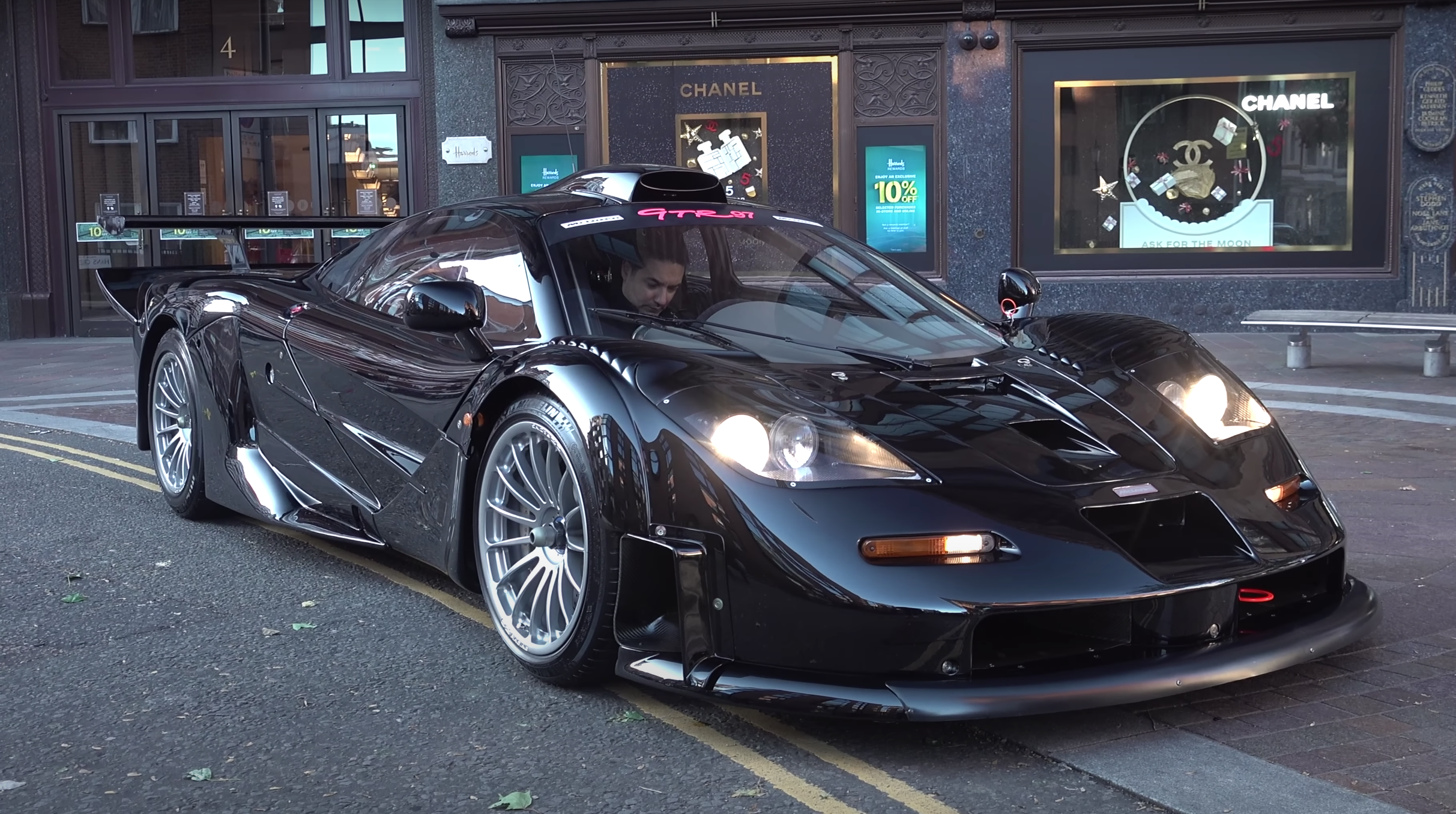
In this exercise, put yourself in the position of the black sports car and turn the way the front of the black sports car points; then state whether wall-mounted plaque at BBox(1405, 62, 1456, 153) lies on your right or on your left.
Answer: on your left

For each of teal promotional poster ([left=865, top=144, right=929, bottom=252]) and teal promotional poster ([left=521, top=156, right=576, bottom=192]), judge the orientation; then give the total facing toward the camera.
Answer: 2

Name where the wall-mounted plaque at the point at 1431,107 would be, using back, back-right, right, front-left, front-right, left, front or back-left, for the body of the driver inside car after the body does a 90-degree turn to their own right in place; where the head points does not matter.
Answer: back

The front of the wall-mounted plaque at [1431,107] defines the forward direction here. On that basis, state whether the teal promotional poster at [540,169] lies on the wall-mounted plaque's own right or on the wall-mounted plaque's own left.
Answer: on the wall-mounted plaque's own right

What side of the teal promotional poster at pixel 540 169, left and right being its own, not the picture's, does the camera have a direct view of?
front

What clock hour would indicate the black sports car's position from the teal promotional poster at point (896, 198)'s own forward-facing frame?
The black sports car is roughly at 12 o'clock from the teal promotional poster.

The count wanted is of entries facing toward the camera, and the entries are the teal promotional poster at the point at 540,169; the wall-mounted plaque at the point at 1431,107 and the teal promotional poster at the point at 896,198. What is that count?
3

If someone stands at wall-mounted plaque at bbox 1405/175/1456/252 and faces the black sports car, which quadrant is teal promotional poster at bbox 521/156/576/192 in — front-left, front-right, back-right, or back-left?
front-right

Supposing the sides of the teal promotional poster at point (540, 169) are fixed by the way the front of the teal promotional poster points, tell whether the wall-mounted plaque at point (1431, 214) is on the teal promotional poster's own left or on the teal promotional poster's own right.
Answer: on the teal promotional poster's own left

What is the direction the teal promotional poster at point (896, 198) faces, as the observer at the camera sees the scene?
facing the viewer

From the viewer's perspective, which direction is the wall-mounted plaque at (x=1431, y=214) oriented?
toward the camera

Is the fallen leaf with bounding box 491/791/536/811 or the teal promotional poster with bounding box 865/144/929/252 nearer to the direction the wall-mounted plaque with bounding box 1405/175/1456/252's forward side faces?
the fallen leaf

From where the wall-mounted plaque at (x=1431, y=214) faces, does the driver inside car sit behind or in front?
in front
